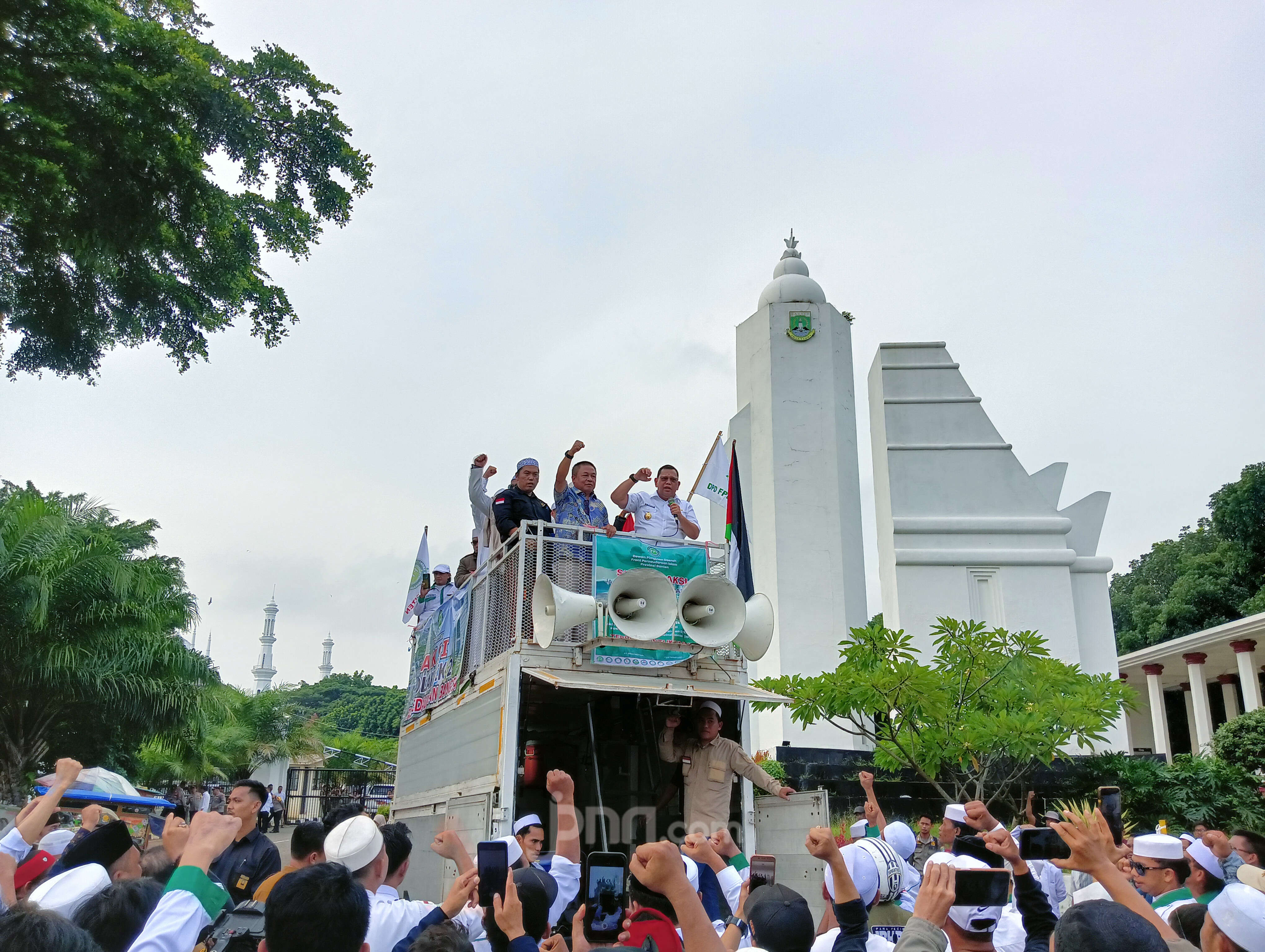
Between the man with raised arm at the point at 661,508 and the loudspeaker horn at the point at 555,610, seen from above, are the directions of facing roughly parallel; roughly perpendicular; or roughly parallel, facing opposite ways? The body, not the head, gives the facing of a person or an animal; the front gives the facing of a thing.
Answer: roughly perpendicular

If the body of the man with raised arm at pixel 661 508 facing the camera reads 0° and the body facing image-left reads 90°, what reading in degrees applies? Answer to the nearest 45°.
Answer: approximately 0°

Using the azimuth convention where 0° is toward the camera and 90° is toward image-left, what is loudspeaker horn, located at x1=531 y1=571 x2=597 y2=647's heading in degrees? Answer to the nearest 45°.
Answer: approximately 90°

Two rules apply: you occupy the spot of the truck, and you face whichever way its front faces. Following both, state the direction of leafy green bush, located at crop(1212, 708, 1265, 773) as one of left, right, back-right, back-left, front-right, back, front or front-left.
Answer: right

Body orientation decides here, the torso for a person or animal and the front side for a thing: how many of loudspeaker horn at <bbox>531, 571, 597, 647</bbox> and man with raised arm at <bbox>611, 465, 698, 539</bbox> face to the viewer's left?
1

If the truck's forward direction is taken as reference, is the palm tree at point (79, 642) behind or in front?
in front

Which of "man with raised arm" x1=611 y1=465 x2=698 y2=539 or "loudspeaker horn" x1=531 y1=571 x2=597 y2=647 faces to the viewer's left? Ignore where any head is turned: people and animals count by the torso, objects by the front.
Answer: the loudspeaker horn

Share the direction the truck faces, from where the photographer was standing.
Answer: facing away from the viewer and to the left of the viewer

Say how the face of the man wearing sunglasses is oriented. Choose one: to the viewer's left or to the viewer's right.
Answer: to the viewer's left

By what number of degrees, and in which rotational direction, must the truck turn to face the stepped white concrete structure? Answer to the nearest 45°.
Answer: approximately 90° to its right
